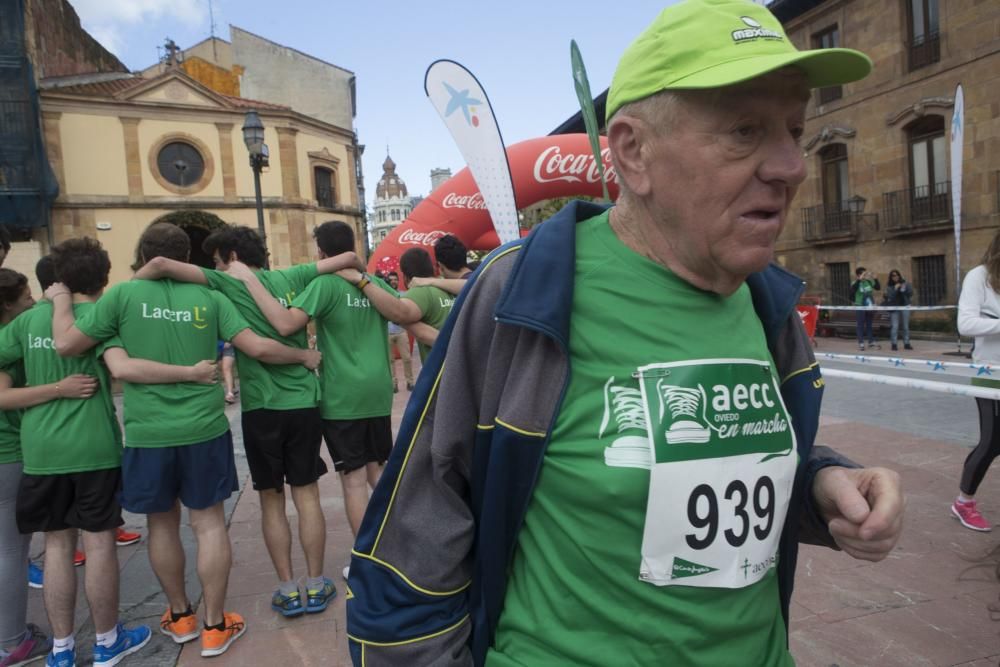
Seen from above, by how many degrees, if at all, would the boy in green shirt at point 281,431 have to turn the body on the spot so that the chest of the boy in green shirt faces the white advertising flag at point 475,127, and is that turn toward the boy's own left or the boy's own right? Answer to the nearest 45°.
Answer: approximately 45° to the boy's own right

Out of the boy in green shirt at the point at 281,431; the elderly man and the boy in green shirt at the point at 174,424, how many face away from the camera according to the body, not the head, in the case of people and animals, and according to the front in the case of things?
2

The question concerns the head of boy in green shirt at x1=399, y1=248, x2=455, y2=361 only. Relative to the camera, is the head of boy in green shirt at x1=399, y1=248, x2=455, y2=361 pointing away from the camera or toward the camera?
away from the camera

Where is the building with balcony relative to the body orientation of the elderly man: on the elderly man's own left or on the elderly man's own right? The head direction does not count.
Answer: on the elderly man's own left

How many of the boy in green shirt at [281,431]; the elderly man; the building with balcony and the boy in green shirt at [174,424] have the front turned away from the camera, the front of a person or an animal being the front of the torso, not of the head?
2

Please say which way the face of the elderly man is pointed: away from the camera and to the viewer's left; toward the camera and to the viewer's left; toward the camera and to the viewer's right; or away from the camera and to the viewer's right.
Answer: toward the camera and to the viewer's right

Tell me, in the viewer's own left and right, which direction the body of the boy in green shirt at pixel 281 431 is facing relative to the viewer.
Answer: facing away from the viewer

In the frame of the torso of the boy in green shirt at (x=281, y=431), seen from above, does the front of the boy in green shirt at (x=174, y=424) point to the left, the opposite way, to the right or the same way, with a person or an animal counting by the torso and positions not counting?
the same way

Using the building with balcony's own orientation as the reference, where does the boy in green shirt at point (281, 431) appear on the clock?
The boy in green shirt is roughly at 11 o'clock from the building with balcony.

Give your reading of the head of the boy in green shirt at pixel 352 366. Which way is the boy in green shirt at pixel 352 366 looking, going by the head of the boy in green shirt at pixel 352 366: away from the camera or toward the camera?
away from the camera

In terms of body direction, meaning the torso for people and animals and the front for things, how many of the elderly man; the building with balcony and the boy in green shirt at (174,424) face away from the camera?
1

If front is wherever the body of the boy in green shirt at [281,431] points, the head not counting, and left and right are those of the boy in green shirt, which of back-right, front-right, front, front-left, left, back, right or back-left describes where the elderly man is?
back

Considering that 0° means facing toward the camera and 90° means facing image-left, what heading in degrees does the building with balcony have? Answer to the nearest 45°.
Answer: approximately 45°

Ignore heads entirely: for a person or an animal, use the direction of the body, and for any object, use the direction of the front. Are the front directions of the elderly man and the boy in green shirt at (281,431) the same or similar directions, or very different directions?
very different directions

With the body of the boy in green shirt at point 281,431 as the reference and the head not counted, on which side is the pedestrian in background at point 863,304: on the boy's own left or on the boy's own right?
on the boy's own right

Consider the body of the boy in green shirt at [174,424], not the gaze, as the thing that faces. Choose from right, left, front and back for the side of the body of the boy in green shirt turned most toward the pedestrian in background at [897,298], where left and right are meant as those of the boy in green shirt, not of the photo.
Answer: right

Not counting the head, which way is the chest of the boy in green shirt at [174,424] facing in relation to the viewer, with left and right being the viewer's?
facing away from the viewer

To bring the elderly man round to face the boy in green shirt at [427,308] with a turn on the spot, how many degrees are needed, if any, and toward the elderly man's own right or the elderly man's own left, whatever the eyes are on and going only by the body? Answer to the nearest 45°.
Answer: approximately 180°

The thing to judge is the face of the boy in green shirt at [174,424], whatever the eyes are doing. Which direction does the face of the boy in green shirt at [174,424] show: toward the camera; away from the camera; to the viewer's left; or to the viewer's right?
away from the camera
